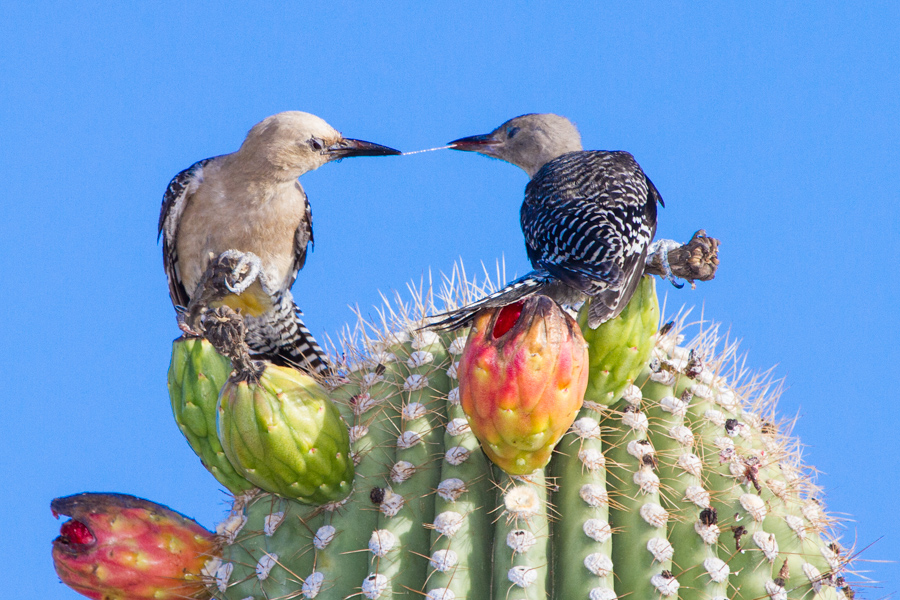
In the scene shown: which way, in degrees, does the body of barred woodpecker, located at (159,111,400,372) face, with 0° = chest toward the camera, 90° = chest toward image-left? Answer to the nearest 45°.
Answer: approximately 0°

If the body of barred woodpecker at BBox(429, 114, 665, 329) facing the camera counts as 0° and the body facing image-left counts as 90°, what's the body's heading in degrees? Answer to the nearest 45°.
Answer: approximately 180°

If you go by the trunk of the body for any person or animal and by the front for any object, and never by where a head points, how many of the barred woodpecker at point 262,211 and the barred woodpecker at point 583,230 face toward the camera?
1

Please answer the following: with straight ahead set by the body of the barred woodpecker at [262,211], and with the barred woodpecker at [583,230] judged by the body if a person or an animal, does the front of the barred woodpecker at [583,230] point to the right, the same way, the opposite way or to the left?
the opposite way

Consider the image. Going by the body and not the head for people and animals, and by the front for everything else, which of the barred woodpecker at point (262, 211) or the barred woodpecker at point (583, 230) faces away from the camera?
the barred woodpecker at point (583, 230)
